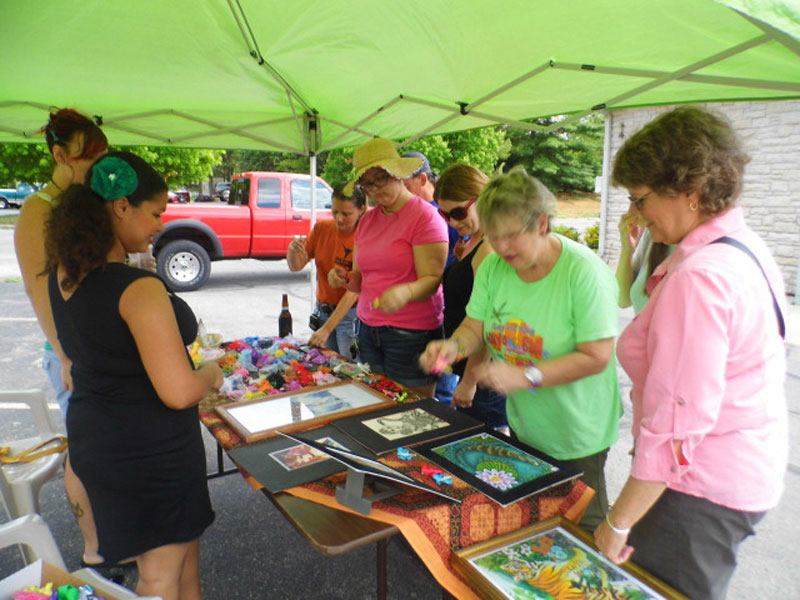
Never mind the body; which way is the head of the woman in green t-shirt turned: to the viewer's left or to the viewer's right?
to the viewer's left

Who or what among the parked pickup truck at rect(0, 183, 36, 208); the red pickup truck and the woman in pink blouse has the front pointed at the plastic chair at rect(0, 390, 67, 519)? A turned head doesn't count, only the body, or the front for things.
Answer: the woman in pink blouse

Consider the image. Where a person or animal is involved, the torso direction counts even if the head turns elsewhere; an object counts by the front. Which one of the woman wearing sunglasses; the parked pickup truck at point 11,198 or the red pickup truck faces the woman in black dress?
the woman wearing sunglasses

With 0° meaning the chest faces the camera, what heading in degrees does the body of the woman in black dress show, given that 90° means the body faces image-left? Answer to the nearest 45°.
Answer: approximately 225°

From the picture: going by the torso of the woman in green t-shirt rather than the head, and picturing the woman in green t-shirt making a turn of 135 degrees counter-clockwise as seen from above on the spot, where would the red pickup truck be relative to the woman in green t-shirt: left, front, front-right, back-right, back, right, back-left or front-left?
back-left

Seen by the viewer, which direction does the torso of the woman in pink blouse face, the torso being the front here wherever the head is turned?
to the viewer's left

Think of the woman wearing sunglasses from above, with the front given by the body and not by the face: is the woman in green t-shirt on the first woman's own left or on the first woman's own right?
on the first woman's own left

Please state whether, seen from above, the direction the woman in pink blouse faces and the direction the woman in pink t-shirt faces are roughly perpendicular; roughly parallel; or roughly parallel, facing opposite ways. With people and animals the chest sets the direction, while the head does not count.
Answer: roughly perpendicular
